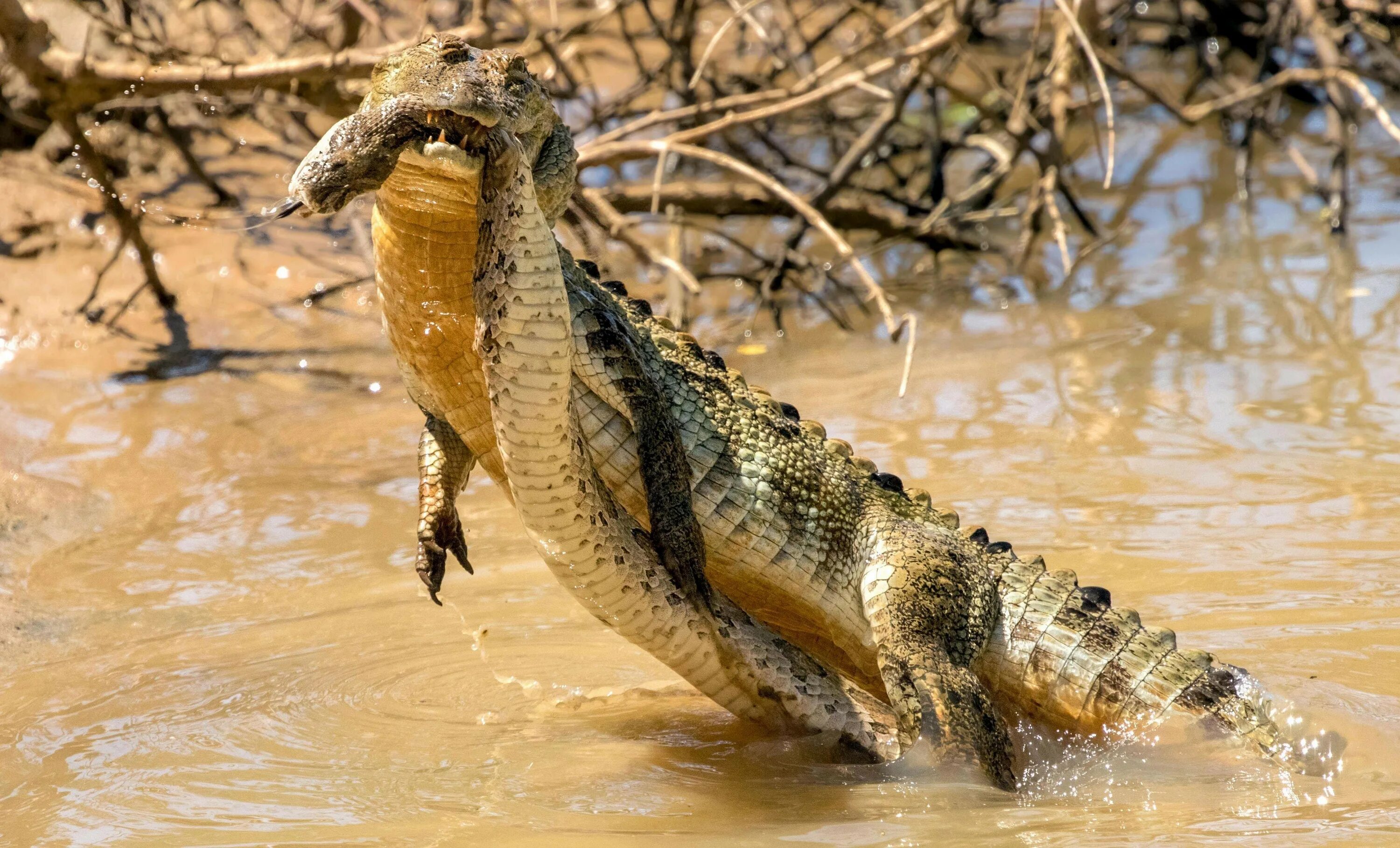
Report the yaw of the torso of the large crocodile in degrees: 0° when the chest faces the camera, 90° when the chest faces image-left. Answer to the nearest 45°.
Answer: approximately 45°
